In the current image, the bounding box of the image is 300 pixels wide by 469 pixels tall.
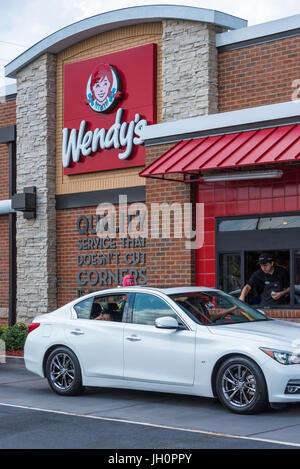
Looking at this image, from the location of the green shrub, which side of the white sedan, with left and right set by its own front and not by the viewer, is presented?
back

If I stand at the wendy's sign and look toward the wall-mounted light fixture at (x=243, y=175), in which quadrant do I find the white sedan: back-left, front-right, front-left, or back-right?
front-right

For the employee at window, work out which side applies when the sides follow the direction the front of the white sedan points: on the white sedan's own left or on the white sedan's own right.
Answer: on the white sedan's own left

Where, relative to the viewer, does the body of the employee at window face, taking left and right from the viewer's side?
facing the viewer and to the left of the viewer

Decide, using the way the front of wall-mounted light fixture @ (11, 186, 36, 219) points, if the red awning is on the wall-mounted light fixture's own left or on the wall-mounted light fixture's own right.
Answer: on the wall-mounted light fixture's own left

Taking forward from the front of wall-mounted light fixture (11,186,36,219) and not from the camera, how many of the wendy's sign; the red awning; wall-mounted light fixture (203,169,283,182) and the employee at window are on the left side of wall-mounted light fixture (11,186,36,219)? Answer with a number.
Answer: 4

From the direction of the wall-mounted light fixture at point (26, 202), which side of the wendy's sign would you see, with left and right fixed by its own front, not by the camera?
right

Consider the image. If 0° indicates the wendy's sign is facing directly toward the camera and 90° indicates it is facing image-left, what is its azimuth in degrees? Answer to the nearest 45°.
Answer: approximately 45°

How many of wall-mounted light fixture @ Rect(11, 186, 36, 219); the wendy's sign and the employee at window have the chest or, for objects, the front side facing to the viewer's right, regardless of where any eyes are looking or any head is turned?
0

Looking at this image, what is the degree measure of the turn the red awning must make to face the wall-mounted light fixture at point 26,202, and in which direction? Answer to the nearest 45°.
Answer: approximately 90° to its right

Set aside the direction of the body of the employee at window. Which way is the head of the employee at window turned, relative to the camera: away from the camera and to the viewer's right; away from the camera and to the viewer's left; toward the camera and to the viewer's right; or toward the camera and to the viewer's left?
toward the camera and to the viewer's left

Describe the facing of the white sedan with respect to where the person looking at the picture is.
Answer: facing the viewer and to the right of the viewer

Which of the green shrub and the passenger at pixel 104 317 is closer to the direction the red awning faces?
the passenger

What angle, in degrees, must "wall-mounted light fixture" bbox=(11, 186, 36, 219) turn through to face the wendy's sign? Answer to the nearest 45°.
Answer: approximately 90° to its left

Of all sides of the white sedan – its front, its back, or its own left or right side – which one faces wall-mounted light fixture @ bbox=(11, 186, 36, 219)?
back

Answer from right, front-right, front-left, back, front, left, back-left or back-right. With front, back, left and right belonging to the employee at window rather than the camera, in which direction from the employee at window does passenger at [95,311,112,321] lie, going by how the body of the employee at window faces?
front
